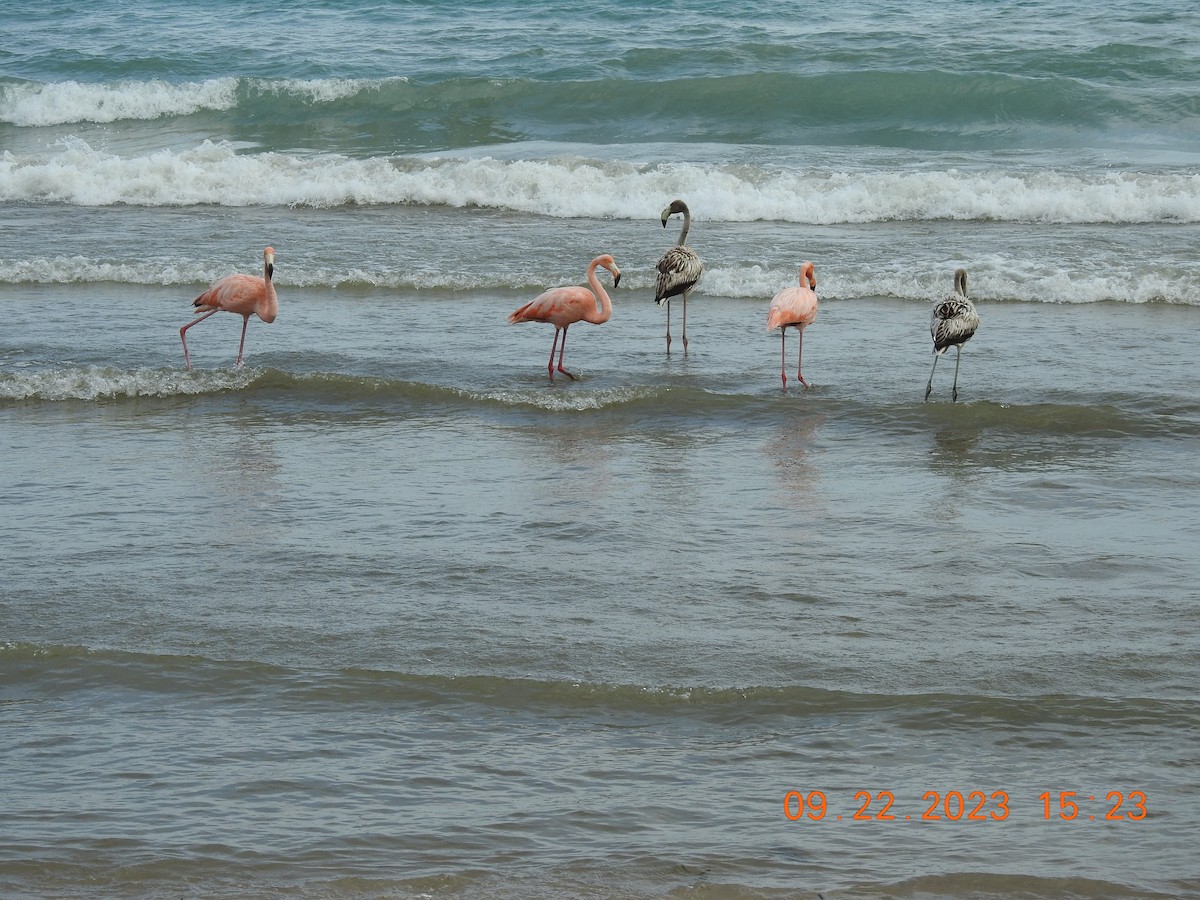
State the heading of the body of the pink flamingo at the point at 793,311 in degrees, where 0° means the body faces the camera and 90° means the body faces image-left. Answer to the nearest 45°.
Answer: approximately 225°

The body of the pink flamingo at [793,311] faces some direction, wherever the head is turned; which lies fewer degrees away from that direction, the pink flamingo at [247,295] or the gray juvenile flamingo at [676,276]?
the gray juvenile flamingo

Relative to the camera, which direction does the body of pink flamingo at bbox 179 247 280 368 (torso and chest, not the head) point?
to the viewer's right

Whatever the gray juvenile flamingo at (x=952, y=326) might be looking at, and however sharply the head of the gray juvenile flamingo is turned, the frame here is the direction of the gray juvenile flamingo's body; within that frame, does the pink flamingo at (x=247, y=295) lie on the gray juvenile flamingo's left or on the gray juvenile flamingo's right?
on the gray juvenile flamingo's left

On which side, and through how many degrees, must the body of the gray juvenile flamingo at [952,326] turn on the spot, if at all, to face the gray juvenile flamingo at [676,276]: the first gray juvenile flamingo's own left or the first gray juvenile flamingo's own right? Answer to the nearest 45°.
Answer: approximately 90° to the first gray juvenile flamingo's own left

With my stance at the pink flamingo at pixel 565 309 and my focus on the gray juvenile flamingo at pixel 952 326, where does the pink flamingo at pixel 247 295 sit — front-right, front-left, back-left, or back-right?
back-right

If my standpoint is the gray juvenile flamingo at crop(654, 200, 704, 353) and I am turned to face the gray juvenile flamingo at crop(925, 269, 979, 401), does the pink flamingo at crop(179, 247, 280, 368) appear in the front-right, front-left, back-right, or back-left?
back-right

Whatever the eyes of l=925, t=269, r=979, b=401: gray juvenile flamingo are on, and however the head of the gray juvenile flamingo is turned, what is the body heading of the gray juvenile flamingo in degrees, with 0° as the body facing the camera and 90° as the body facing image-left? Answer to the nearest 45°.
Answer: approximately 225°

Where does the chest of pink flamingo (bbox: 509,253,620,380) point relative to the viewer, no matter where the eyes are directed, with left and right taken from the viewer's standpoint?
facing to the right of the viewer

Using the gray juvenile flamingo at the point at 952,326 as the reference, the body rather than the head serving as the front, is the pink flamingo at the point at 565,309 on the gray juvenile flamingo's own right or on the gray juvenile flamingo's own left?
on the gray juvenile flamingo's own left
